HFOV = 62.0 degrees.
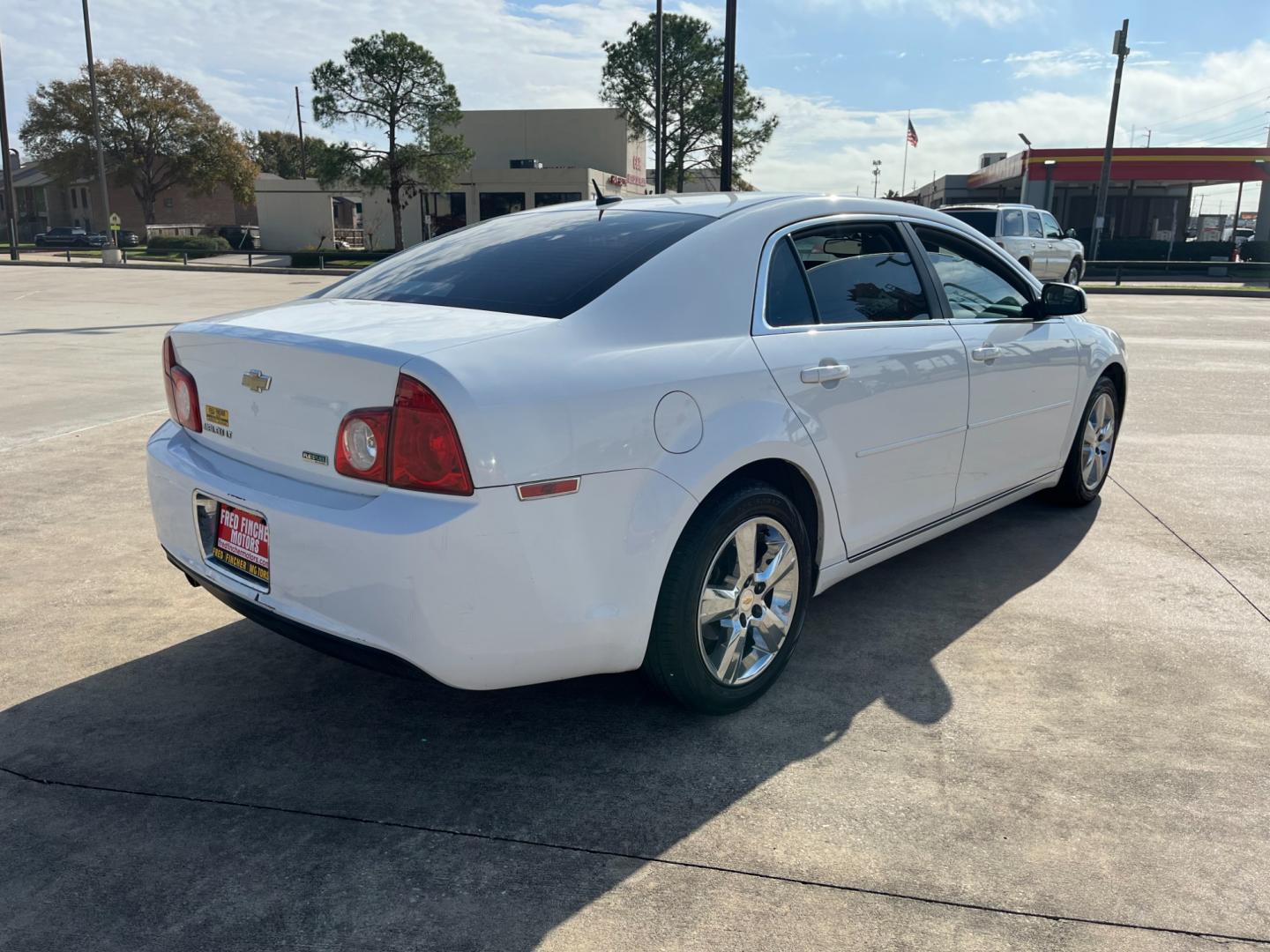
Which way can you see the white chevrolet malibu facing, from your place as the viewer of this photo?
facing away from the viewer and to the right of the viewer

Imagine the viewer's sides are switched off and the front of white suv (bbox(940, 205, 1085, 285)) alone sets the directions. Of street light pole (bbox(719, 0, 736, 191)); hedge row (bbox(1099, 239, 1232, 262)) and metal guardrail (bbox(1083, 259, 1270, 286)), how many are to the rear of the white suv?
1

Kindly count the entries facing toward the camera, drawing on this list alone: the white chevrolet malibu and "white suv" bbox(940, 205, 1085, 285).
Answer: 0

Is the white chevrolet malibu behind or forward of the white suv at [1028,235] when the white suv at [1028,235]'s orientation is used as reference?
behind

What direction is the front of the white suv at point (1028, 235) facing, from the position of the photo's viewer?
facing away from the viewer and to the right of the viewer

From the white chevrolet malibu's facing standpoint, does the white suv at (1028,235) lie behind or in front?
in front

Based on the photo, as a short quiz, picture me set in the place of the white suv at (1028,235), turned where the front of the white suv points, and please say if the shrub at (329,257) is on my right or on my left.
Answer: on my left

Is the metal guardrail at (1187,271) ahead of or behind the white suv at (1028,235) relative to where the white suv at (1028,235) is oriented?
ahead

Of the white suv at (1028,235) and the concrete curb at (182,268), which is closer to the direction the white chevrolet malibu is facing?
the white suv
